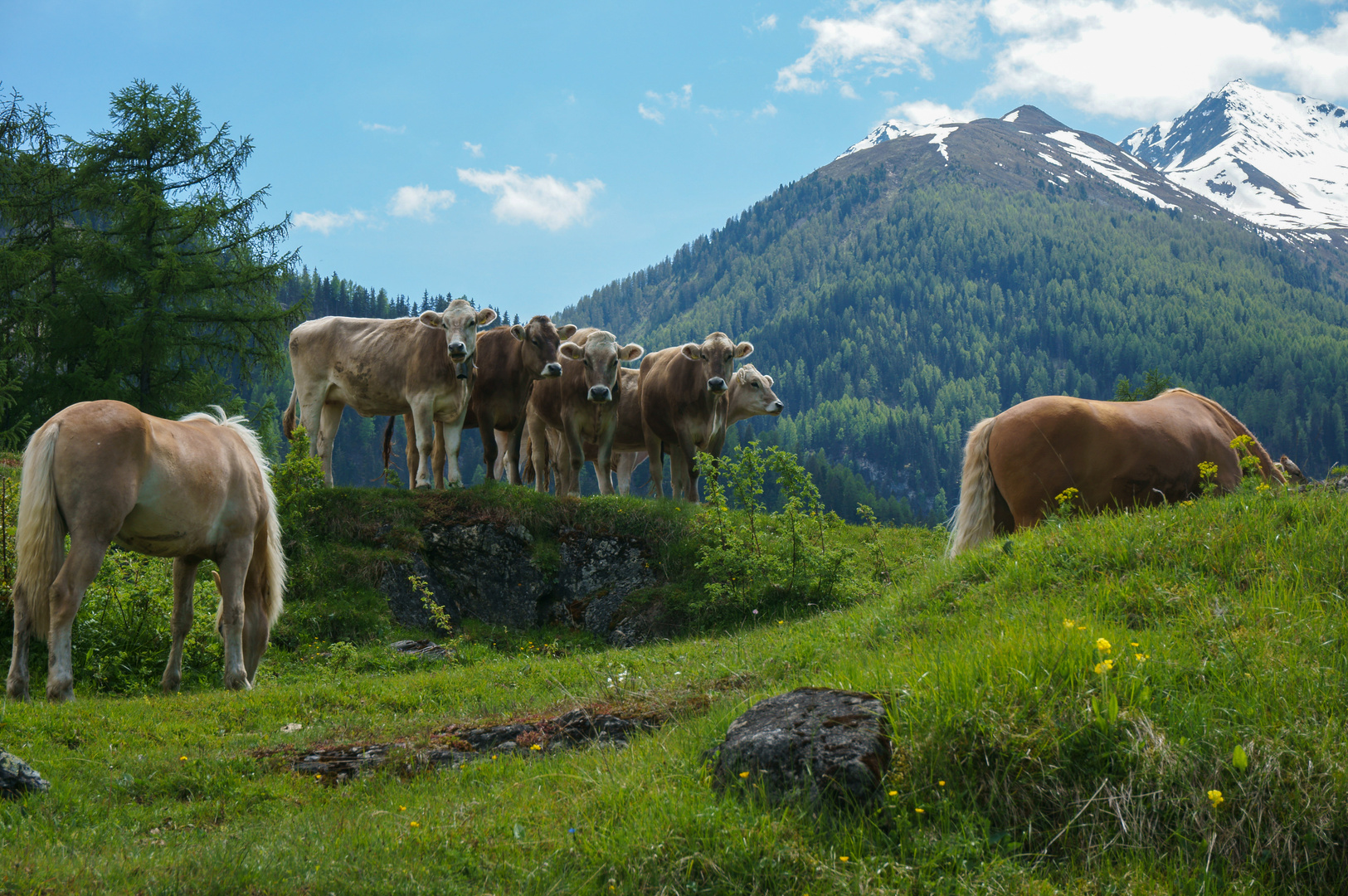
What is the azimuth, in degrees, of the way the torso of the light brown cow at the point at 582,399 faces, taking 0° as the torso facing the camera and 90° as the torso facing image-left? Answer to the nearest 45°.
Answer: approximately 315°

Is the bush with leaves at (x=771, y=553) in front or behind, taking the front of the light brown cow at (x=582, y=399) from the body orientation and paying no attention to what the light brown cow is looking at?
in front

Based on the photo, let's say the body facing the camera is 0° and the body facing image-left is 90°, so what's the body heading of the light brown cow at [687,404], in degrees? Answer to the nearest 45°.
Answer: approximately 315°

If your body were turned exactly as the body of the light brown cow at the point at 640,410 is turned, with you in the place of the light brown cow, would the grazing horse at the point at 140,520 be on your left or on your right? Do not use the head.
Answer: on your right

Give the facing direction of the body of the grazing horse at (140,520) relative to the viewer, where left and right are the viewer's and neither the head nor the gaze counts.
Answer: facing away from the viewer and to the right of the viewer

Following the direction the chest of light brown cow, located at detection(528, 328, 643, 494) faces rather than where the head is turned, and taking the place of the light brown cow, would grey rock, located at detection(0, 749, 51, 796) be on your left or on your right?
on your right

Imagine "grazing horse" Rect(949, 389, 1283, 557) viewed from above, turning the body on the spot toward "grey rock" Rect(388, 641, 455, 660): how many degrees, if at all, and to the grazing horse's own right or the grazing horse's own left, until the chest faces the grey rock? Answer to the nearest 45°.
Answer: approximately 180°

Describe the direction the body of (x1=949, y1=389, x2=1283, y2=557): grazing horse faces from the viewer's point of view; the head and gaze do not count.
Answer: to the viewer's right
